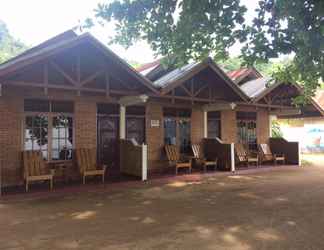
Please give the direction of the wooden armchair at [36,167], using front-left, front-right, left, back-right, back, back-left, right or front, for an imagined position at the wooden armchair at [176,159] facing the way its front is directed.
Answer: right

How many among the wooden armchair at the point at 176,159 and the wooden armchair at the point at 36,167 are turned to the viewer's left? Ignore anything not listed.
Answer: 0

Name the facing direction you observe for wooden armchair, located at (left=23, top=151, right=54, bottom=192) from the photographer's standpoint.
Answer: facing the viewer and to the right of the viewer
